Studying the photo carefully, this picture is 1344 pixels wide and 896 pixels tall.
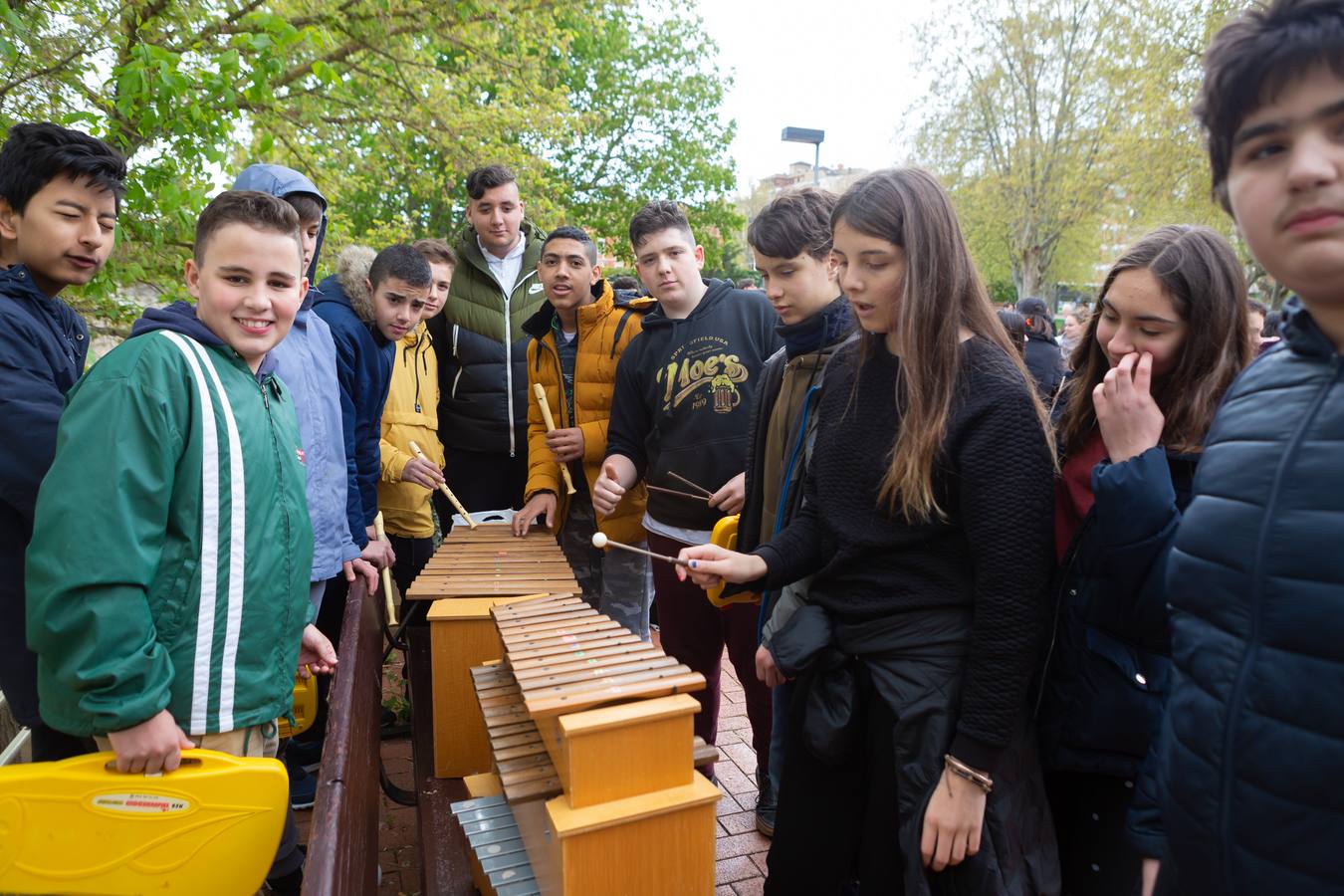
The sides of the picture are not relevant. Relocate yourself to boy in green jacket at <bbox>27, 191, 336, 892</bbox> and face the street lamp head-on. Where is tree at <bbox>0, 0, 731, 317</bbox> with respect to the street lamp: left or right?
left

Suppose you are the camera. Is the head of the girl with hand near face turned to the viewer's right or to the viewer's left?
to the viewer's left

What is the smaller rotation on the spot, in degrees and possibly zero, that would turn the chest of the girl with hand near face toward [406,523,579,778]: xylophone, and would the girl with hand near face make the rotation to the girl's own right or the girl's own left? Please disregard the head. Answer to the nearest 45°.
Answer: approximately 45° to the girl's own right

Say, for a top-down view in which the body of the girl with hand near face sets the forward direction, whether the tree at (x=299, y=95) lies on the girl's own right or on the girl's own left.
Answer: on the girl's own right

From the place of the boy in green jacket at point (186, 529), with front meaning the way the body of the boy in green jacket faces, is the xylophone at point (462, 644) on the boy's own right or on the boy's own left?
on the boy's own left

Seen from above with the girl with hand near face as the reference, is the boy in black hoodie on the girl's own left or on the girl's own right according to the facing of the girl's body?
on the girl's own right

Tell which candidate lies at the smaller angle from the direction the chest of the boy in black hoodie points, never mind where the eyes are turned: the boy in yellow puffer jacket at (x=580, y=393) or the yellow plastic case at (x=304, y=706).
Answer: the yellow plastic case

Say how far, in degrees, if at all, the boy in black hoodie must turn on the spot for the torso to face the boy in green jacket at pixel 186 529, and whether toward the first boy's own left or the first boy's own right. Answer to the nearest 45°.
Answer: approximately 45° to the first boy's own right

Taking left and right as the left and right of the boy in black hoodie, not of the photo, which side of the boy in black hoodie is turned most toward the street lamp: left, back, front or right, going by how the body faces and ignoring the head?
back

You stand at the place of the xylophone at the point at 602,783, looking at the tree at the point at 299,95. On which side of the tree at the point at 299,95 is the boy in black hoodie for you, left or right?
right

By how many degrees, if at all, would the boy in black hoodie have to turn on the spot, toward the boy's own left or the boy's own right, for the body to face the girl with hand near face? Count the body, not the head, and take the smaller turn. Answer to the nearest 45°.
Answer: approximately 45° to the boy's own left

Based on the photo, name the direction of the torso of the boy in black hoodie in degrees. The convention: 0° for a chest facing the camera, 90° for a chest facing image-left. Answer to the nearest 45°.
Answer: approximately 0°
